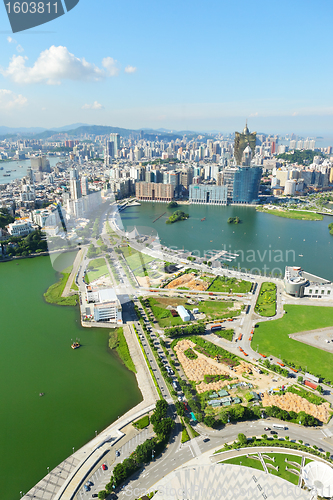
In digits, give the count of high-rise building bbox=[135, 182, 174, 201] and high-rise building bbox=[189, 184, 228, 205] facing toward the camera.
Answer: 2

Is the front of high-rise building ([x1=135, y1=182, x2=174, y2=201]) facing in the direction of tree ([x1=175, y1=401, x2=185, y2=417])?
yes

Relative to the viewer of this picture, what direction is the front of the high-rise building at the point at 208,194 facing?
facing the viewer

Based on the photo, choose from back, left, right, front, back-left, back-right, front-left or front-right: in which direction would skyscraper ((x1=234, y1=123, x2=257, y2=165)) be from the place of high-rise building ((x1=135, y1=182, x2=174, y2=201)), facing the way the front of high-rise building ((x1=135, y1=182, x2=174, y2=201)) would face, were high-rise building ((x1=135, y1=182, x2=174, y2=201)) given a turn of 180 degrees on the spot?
right

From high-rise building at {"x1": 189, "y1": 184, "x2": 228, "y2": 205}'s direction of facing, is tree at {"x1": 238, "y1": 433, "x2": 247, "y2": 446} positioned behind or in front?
in front

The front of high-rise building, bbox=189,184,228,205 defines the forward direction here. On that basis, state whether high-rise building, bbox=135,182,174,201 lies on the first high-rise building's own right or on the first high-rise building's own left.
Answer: on the first high-rise building's own right

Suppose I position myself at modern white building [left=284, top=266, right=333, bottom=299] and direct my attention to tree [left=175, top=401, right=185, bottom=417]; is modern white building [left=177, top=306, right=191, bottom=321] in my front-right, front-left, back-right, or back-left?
front-right

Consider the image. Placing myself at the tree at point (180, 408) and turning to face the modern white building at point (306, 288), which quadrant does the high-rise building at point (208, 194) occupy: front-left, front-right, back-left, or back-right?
front-left

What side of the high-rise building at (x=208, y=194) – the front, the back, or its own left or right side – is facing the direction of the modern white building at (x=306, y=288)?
front

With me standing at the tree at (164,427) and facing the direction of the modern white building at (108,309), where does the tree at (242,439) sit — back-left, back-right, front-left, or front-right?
back-right

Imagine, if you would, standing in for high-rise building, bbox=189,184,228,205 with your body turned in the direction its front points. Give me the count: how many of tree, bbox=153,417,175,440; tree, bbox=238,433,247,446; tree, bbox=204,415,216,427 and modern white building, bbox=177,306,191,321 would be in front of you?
4

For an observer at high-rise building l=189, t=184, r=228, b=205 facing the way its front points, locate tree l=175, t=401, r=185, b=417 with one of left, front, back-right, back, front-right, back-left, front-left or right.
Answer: front

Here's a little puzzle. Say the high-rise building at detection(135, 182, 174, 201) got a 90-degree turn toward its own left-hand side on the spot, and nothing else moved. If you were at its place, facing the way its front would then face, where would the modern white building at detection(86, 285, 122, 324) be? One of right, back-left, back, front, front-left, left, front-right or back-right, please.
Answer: right

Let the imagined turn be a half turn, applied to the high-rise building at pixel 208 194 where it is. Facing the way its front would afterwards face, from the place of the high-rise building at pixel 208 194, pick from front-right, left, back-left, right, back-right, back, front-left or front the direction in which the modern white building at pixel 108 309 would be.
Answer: back

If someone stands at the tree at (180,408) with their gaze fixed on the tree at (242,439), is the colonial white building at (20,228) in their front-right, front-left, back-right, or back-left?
back-left

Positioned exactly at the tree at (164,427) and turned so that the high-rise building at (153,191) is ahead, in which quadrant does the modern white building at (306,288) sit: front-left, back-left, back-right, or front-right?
front-right

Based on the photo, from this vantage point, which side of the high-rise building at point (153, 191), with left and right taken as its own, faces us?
front

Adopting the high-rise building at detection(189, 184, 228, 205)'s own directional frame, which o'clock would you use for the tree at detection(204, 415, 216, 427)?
The tree is roughly at 12 o'clock from the high-rise building.
